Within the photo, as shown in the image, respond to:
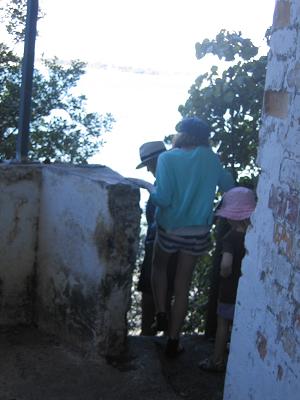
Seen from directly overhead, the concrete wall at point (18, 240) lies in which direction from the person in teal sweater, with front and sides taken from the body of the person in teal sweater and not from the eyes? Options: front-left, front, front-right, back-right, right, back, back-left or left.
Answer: left

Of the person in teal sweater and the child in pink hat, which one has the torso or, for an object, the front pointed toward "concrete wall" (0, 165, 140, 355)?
the child in pink hat

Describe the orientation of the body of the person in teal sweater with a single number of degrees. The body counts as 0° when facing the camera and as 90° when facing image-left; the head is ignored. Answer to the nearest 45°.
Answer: approximately 180°

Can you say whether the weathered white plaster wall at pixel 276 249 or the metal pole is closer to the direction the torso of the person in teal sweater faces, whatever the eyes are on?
the metal pole

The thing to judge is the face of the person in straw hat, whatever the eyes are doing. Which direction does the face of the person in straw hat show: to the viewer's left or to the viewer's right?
to the viewer's left

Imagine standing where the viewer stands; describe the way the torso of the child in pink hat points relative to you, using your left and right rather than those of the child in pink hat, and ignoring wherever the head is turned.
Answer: facing to the left of the viewer

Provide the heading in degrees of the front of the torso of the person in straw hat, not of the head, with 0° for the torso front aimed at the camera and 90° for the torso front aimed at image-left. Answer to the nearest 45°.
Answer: approximately 90°

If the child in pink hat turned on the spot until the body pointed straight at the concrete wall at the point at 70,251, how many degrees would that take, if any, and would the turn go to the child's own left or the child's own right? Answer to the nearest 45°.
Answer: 0° — they already face it

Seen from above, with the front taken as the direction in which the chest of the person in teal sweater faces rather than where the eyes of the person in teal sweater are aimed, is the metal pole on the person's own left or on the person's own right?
on the person's own left
